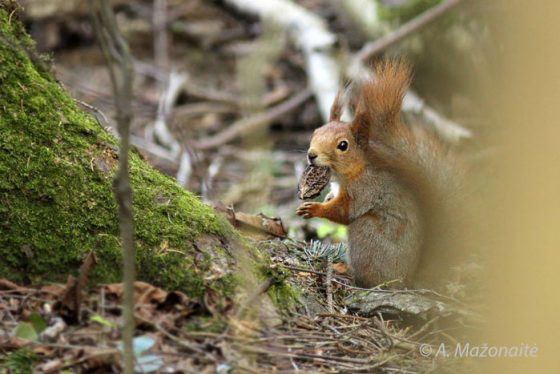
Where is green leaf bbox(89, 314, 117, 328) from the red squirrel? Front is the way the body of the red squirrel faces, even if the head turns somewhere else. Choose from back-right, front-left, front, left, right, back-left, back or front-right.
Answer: front-left

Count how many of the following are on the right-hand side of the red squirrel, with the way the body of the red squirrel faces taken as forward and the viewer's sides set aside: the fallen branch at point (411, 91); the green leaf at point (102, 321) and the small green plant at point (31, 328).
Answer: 1

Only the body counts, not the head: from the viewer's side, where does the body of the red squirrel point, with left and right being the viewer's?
facing to the left of the viewer

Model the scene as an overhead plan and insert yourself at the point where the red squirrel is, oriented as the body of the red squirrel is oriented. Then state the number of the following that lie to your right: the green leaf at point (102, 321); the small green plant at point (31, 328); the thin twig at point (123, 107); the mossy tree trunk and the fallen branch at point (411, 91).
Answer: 1

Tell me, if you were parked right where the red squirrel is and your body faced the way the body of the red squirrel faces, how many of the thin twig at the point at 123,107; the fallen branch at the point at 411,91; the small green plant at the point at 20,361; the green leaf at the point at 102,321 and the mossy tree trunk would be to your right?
1

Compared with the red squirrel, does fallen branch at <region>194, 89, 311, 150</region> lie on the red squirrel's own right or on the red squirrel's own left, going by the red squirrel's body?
on the red squirrel's own right

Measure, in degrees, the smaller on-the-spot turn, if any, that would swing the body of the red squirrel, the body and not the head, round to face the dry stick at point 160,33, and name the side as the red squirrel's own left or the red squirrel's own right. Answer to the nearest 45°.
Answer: approximately 45° to the red squirrel's own right
